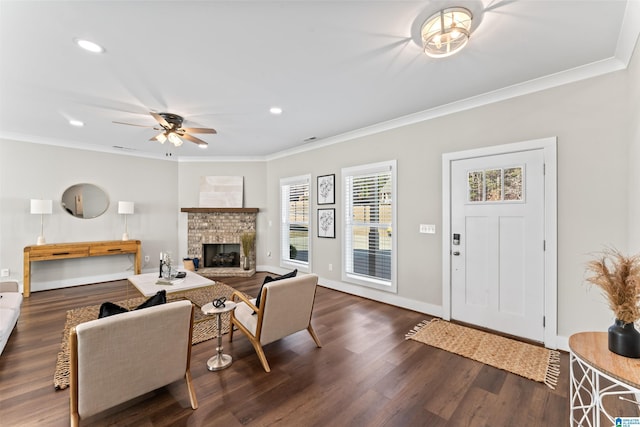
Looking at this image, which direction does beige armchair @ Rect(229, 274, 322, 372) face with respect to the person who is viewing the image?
facing away from the viewer and to the left of the viewer

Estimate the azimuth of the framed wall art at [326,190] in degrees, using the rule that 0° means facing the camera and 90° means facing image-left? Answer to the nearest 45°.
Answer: approximately 45°

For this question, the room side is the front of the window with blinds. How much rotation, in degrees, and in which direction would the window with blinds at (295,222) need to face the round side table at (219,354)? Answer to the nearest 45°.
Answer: approximately 45° to its left

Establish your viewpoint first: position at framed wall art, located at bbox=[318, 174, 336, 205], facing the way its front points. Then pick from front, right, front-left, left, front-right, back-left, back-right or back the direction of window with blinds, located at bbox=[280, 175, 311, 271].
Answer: right

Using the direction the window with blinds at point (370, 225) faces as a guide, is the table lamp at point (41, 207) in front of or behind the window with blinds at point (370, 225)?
in front

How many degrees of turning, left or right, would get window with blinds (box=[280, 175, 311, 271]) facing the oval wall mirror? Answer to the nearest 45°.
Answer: approximately 45° to its right

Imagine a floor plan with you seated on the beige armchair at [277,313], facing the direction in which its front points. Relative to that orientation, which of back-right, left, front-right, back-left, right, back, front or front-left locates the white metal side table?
back

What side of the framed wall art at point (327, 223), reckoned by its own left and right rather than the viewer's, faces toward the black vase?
left

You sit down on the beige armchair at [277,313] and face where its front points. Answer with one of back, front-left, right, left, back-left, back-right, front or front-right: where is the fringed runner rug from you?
back-right
